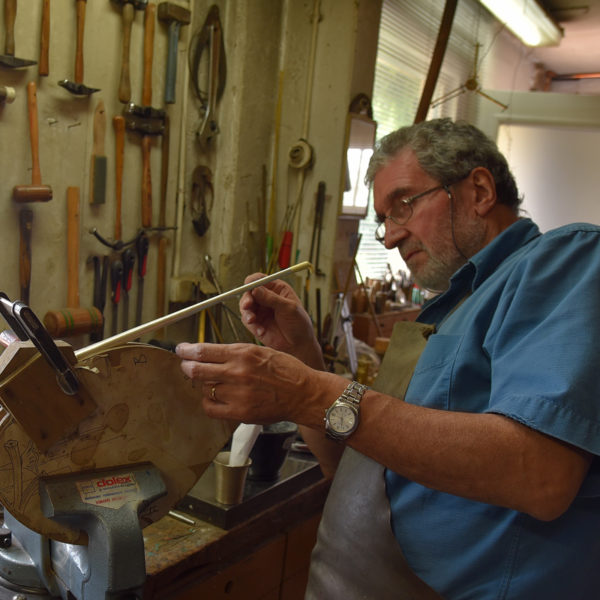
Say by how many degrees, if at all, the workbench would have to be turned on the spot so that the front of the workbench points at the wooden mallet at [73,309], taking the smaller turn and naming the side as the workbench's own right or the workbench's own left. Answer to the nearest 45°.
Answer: approximately 180°

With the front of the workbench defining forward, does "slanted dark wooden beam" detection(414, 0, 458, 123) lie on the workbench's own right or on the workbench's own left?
on the workbench's own left

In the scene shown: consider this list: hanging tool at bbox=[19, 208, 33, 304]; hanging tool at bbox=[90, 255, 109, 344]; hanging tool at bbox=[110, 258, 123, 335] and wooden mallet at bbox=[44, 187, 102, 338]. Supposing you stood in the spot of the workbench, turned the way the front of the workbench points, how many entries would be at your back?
4

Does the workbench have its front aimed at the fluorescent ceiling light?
no

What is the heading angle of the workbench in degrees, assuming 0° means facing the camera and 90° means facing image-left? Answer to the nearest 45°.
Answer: approximately 315°

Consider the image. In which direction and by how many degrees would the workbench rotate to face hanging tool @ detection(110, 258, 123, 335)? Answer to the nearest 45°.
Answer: approximately 180°

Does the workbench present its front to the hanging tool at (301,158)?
no

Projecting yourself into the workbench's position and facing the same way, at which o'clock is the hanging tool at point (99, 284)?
The hanging tool is roughly at 6 o'clock from the workbench.

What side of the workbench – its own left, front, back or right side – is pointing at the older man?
front

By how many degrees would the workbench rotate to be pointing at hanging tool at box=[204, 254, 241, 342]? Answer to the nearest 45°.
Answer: approximately 135° to its left

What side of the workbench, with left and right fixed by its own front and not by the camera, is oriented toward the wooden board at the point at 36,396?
right

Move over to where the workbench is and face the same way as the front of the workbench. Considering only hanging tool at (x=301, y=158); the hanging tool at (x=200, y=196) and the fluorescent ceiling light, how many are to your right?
0

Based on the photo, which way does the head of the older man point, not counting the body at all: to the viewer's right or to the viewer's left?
to the viewer's left

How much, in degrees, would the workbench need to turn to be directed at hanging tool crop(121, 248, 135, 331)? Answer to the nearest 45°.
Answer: approximately 180°
